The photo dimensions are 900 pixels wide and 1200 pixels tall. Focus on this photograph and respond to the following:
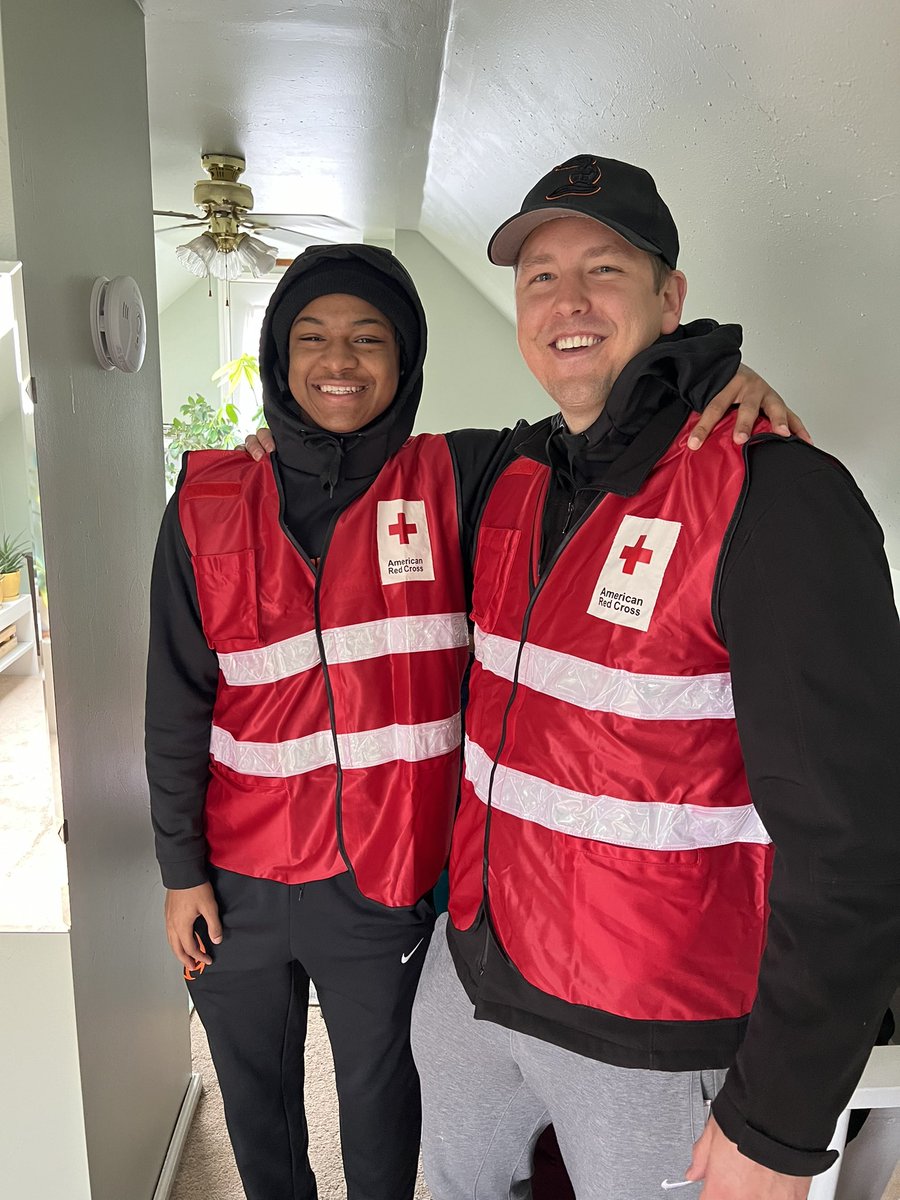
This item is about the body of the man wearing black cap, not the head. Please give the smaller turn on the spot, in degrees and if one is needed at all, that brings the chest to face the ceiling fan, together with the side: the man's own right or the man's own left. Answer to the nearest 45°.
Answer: approximately 90° to the man's own right

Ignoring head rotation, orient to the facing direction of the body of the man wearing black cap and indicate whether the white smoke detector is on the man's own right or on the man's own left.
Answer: on the man's own right

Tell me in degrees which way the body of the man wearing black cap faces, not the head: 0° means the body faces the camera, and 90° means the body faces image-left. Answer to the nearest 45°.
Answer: approximately 45°

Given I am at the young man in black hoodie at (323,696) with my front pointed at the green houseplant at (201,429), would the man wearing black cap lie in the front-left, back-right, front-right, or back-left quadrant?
back-right

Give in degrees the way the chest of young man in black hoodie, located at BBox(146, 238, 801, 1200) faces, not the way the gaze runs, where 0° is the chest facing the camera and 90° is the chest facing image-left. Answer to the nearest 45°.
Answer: approximately 0°

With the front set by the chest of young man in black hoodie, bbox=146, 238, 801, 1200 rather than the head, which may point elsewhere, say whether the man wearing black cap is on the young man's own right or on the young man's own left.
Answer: on the young man's own left

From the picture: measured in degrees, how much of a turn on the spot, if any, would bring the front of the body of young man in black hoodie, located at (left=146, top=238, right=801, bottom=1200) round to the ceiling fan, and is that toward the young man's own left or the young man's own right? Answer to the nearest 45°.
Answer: approximately 180°

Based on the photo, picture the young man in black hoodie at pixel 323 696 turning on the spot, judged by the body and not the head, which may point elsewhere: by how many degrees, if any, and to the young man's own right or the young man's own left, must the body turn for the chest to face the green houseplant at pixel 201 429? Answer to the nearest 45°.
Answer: approximately 180°
